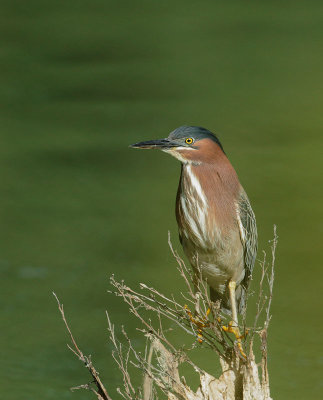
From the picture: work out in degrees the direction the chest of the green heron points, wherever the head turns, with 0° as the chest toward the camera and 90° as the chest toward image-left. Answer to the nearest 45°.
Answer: approximately 45°
